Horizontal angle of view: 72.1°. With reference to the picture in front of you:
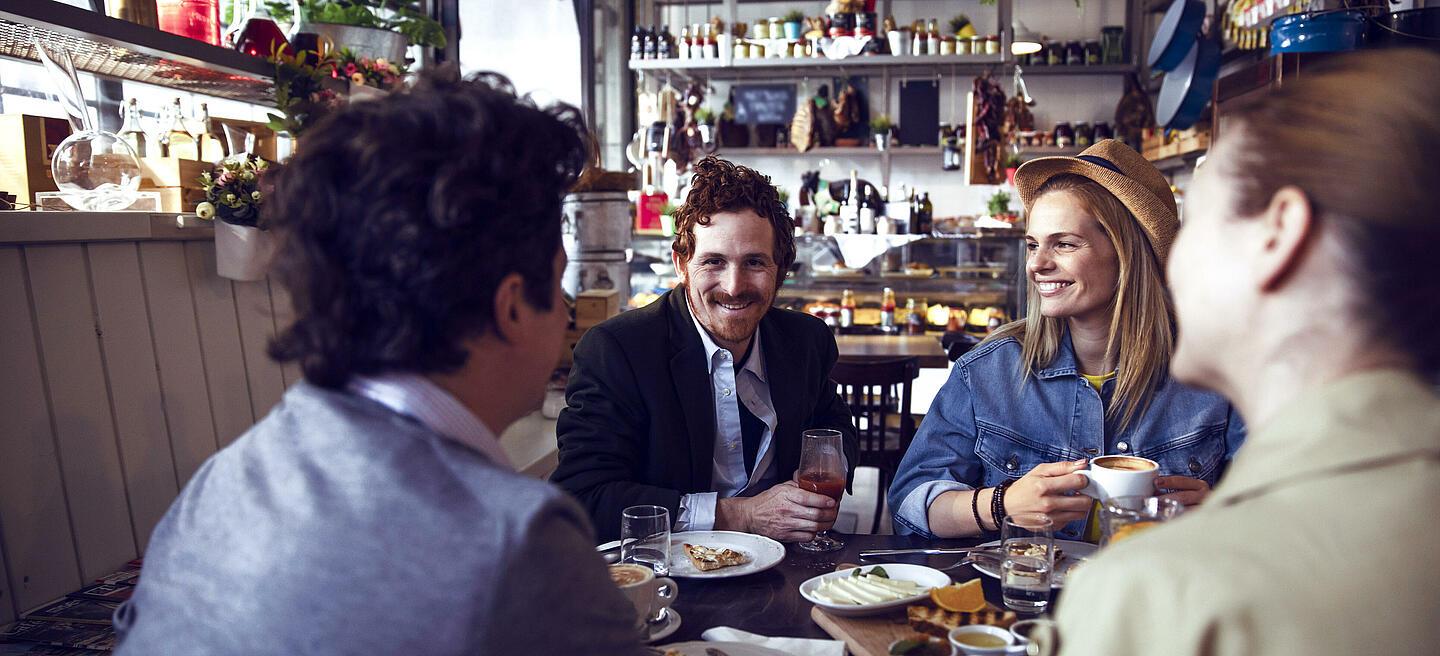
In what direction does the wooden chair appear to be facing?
away from the camera

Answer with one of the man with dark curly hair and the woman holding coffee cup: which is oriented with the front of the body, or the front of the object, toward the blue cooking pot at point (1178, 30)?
the man with dark curly hair

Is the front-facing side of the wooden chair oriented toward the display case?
yes

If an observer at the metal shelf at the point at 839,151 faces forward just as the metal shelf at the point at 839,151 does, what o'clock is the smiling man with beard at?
The smiling man with beard is roughly at 12 o'clock from the metal shelf.

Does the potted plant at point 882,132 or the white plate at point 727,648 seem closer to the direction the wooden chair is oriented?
the potted plant
